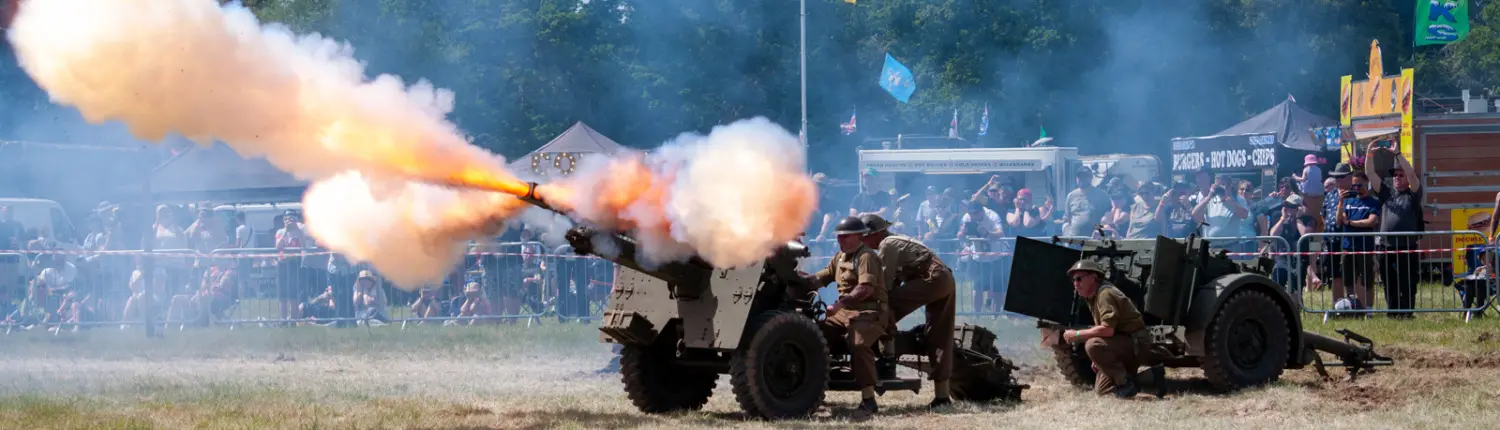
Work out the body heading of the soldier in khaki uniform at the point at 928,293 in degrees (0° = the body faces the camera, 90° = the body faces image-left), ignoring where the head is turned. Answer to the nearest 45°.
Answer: approximately 90°

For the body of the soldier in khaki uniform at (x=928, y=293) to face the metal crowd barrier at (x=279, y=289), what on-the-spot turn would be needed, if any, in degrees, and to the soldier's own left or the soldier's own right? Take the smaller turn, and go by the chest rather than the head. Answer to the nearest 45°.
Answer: approximately 45° to the soldier's own right

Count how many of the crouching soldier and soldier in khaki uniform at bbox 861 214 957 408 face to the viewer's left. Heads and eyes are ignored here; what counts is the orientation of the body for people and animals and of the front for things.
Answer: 2

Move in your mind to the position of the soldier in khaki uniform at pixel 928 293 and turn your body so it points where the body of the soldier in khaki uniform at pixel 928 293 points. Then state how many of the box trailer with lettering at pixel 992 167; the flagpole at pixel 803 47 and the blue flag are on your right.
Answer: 3

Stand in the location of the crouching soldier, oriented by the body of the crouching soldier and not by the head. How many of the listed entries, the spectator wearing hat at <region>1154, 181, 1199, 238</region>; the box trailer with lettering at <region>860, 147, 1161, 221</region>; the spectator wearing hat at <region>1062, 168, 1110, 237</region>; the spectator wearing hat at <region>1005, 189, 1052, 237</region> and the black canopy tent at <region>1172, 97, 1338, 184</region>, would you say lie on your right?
5

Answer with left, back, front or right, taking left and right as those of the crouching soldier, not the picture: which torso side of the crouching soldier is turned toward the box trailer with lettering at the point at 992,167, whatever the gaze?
right

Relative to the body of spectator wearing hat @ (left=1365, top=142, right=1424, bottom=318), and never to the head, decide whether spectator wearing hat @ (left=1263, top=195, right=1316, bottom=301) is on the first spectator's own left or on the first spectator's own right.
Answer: on the first spectator's own right

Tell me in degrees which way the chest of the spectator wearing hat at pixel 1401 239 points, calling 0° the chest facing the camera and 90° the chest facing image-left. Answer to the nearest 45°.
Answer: approximately 45°

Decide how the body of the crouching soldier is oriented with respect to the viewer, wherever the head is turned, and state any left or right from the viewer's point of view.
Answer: facing to the left of the viewer
